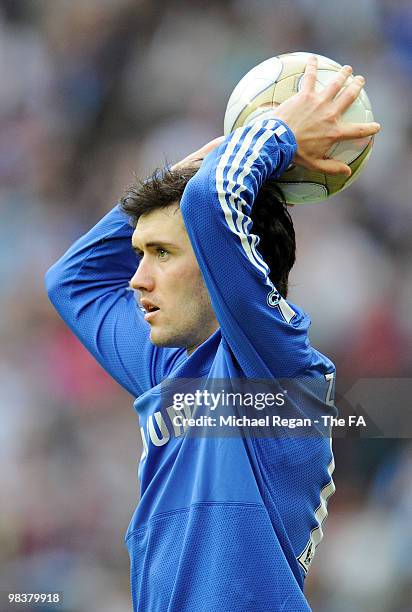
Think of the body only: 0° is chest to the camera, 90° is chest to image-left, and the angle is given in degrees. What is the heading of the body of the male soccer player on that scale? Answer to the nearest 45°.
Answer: approximately 45°
